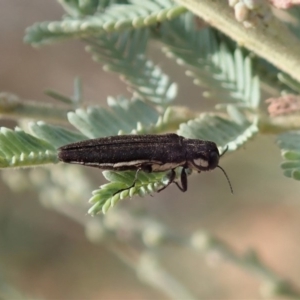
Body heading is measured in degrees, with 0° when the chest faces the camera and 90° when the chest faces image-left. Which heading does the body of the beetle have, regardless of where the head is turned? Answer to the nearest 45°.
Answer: approximately 270°

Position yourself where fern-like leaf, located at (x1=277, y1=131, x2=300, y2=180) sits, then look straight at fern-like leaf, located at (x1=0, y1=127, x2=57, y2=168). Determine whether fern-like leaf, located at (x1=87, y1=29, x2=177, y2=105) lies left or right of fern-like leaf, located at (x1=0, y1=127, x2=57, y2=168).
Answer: right

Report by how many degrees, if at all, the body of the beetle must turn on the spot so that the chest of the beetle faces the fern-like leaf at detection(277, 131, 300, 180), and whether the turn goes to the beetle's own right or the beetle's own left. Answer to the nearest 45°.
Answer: approximately 45° to the beetle's own right

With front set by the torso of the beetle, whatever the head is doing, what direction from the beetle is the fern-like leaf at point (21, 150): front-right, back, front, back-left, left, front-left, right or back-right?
back-right
